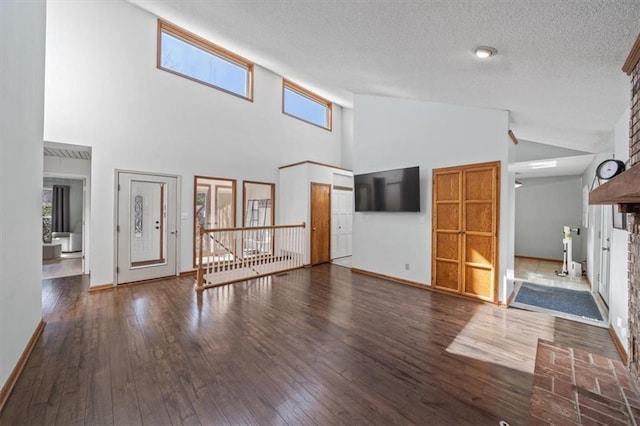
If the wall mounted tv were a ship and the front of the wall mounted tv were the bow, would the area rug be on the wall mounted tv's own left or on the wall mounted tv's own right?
on the wall mounted tv's own left

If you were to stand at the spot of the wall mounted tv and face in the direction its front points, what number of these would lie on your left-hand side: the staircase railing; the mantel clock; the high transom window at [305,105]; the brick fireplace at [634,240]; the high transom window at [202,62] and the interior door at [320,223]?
2

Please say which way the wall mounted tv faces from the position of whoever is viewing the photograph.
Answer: facing the viewer and to the left of the viewer

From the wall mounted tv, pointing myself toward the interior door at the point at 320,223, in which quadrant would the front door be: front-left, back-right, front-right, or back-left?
front-left

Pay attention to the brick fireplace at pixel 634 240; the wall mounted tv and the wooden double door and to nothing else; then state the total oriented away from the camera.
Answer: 0

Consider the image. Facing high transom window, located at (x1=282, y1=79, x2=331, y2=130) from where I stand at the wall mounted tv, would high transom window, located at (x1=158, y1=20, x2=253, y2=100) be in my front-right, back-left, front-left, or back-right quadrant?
front-left

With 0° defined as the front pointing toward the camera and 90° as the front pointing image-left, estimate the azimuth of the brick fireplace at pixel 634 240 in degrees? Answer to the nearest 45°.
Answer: approximately 90°

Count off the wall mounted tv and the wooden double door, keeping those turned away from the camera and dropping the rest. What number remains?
0

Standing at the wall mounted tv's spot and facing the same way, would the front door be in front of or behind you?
in front

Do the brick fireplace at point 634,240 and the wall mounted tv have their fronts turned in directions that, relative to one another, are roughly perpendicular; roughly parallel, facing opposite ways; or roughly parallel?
roughly perpendicular

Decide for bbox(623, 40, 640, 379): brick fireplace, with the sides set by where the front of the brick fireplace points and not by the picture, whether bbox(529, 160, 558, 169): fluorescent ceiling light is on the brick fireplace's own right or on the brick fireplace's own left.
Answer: on the brick fireplace's own right

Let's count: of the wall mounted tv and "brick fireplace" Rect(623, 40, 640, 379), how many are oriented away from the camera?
0

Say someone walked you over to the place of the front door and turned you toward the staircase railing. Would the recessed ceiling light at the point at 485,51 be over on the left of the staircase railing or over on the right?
right

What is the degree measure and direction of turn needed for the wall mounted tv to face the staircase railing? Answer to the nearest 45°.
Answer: approximately 45° to its right

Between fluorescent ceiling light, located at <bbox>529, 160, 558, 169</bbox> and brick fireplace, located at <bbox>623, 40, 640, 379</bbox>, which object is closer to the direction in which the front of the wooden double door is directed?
the brick fireplace
